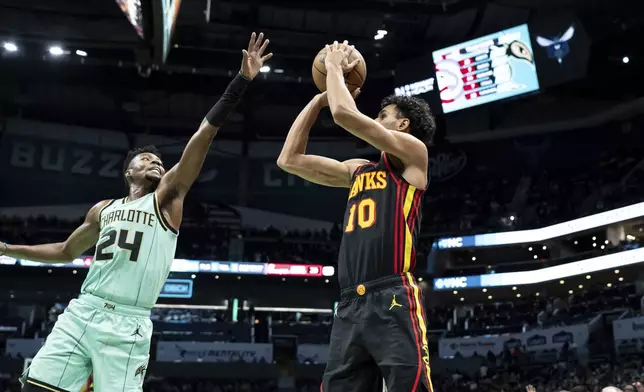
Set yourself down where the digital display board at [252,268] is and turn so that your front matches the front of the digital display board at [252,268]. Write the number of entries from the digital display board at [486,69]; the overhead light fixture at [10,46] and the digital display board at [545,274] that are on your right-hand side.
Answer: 1

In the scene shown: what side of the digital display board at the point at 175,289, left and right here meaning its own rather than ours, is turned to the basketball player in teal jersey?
front

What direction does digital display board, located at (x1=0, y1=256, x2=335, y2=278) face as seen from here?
toward the camera

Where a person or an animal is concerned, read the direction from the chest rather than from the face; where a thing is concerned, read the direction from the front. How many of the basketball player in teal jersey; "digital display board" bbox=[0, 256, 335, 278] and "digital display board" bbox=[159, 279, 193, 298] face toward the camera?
3

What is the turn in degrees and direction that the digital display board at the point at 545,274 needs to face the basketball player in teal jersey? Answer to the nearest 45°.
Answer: approximately 45° to its left

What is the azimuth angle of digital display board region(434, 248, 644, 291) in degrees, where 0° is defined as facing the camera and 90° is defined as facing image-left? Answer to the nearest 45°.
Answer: approximately 45°

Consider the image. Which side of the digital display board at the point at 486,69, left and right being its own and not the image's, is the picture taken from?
front
